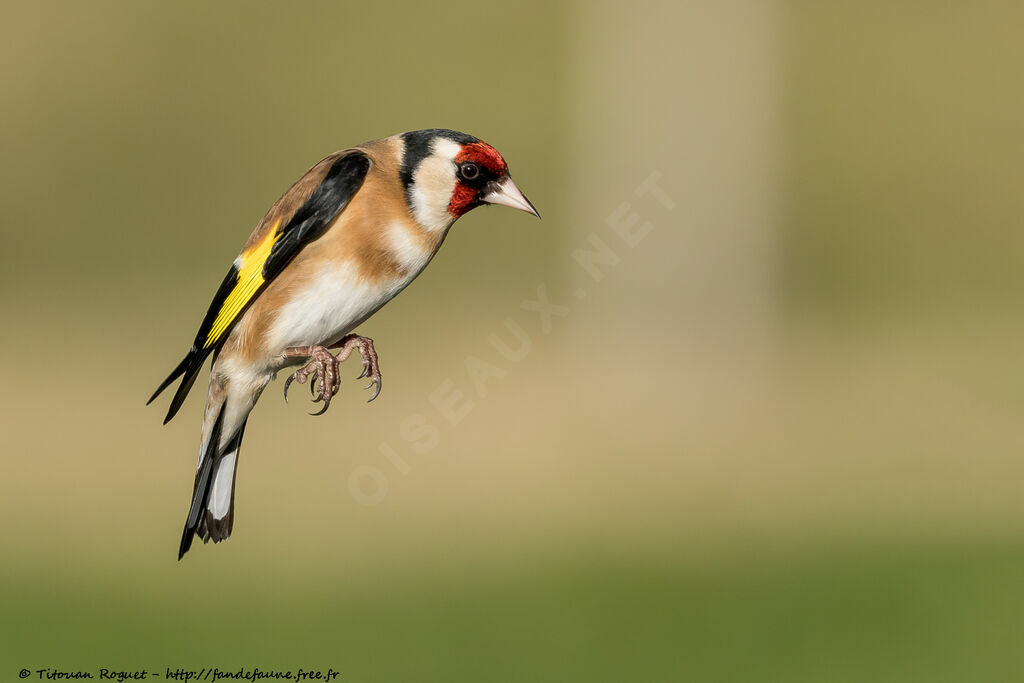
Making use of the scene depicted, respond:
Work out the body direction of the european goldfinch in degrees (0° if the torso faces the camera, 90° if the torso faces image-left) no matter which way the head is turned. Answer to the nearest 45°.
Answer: approximately 270°
